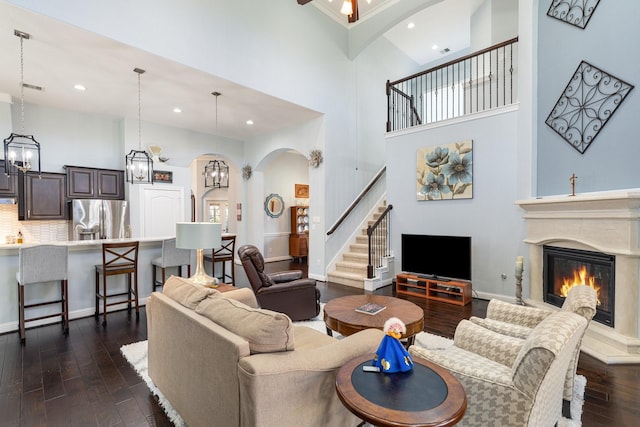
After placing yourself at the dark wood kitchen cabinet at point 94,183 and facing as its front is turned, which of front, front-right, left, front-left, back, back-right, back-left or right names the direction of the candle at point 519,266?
front-left

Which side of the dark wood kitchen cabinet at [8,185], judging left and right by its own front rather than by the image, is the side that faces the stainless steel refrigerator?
left

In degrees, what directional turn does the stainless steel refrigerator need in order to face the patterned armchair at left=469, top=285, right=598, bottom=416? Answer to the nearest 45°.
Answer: approximately 45° to its left

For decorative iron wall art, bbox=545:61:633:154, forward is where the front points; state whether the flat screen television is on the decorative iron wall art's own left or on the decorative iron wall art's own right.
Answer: on the decorative iron wall art's own right

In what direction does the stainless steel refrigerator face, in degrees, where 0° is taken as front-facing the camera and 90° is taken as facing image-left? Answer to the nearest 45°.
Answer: approximately 0°

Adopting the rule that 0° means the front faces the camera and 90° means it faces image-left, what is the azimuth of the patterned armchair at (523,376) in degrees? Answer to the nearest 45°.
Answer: approximately 135°

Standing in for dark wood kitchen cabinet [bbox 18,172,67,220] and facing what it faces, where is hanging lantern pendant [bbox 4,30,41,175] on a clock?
The hanging lantern pendant is roughly at 12 o'clock from the dark wood kitchen cabinet.

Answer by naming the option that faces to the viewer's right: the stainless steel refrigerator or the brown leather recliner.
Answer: the brown leather recliner

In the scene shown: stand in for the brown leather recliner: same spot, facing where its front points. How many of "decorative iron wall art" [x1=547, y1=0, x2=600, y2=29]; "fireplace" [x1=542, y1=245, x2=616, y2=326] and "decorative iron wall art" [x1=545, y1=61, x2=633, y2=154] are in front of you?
3

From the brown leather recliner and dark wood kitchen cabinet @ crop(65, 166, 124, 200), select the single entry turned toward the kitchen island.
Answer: the dark wood kitchen cabinet

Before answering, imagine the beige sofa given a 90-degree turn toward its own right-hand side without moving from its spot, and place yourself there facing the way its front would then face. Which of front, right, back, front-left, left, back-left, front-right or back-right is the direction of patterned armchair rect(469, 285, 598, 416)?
front-left

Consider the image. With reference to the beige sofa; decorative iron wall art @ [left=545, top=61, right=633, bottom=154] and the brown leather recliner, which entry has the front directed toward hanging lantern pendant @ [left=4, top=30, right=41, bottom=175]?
the decorative iron wall art

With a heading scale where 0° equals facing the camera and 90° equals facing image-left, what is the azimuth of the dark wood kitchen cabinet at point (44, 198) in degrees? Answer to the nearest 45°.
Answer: approximately 0°
